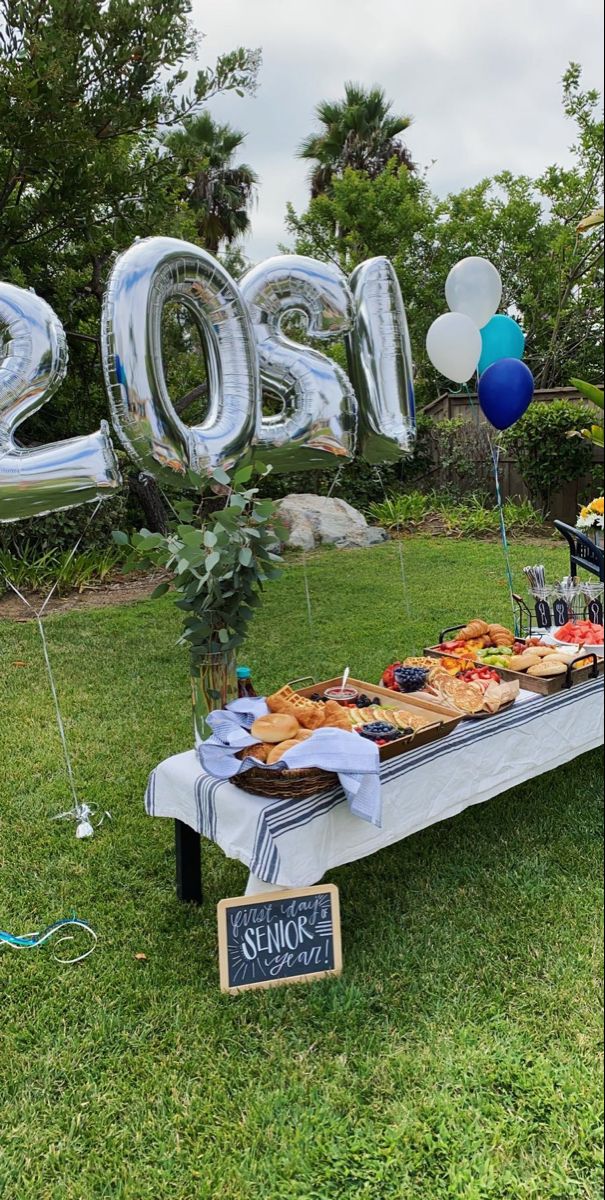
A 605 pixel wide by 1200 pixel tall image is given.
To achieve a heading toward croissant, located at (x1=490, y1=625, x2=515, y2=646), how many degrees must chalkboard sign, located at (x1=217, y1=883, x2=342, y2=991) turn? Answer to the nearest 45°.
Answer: approximately 135° to its left

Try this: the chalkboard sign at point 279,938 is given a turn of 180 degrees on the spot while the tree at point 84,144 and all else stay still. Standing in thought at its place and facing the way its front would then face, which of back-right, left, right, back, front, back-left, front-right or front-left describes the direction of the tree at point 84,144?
front

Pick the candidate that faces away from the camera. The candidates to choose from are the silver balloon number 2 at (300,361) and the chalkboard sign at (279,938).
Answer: the silver balloon number 2

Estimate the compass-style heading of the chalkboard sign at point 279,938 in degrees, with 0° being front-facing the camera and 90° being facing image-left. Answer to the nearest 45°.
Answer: approximately 0°

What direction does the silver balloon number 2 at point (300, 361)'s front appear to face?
away from the camera

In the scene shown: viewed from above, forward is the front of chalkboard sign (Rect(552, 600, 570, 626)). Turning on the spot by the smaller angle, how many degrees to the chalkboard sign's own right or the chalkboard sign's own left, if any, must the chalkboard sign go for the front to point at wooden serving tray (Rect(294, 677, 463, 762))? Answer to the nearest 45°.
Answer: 0° — it already faces it

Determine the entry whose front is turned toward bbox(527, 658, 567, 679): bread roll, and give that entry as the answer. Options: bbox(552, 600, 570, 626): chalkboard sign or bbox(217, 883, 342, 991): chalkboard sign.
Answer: bbox(552, 600, 570, 626): chalkboard sign

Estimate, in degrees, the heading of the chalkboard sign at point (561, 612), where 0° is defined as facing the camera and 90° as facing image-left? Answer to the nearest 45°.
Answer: approximately 0°
